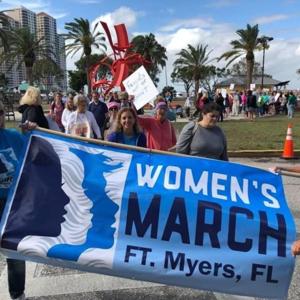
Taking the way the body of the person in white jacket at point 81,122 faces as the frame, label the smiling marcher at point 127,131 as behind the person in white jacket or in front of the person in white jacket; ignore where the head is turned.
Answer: in front

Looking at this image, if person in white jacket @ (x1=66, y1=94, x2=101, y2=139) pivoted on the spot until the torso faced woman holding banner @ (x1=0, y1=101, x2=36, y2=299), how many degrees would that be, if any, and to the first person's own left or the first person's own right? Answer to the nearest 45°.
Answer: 0° — they already face them

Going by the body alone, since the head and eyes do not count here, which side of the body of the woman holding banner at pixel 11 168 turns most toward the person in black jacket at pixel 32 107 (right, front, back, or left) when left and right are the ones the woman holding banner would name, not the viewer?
back

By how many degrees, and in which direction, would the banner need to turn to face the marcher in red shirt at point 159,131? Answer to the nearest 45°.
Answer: approximately 180°

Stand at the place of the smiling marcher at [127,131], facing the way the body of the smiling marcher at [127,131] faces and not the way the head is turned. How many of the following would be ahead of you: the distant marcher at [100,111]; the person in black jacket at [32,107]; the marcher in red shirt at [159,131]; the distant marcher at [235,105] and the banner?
1

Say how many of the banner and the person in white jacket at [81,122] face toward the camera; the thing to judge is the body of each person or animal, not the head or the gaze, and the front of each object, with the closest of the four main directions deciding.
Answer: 2

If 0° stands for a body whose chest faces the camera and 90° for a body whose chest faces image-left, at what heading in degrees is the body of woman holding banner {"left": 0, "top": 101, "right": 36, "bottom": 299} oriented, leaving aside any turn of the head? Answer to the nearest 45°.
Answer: approximately 0°
